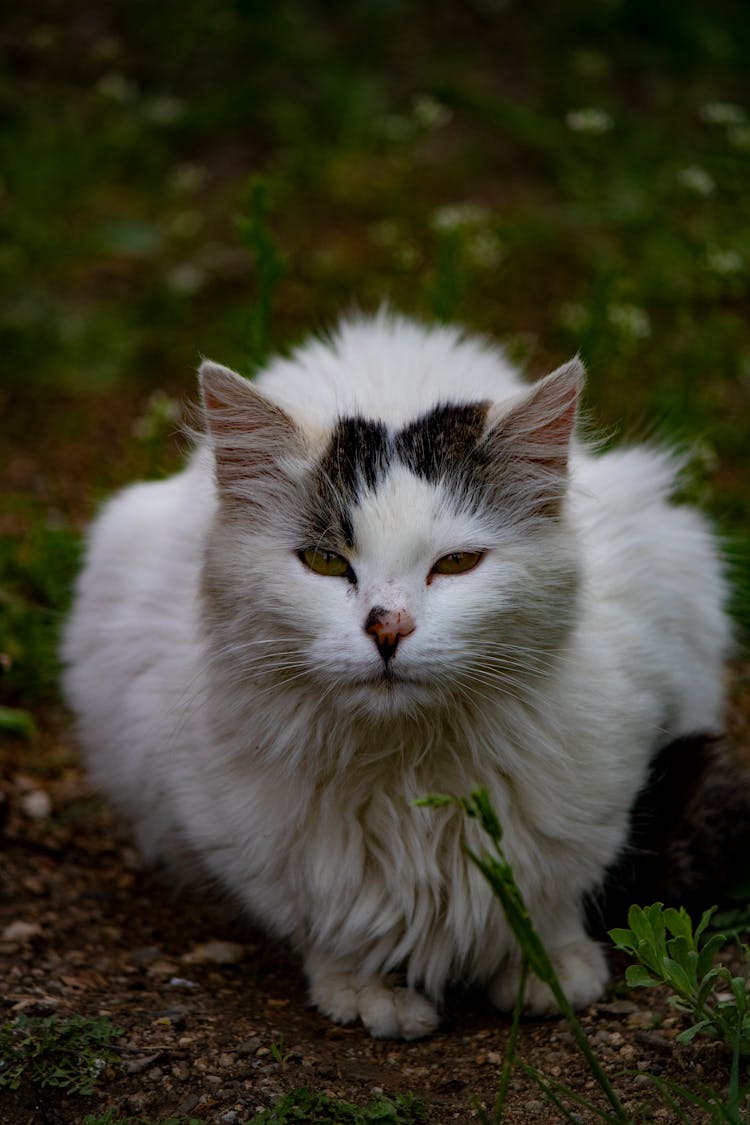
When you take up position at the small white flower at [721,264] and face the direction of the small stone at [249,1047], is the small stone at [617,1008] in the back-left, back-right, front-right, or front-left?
front-left

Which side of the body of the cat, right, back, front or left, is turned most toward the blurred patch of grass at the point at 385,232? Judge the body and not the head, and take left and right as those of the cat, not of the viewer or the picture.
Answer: back

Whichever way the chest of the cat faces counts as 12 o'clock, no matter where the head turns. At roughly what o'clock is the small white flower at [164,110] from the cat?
The small white flower is roughly at 5 o'clock from the cat.

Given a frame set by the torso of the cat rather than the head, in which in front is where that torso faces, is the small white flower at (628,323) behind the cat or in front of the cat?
behind

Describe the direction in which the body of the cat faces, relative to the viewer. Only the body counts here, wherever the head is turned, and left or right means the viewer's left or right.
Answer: facing the viewer

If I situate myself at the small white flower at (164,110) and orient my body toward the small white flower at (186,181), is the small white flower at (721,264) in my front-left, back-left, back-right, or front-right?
front-left

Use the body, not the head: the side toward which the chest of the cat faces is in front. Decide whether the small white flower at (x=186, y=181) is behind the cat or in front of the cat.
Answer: behind

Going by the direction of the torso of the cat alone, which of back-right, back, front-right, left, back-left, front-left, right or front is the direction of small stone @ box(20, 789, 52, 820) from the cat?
back-right

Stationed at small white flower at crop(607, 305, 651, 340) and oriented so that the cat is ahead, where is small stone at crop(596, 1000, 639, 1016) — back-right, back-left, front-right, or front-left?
front-left
